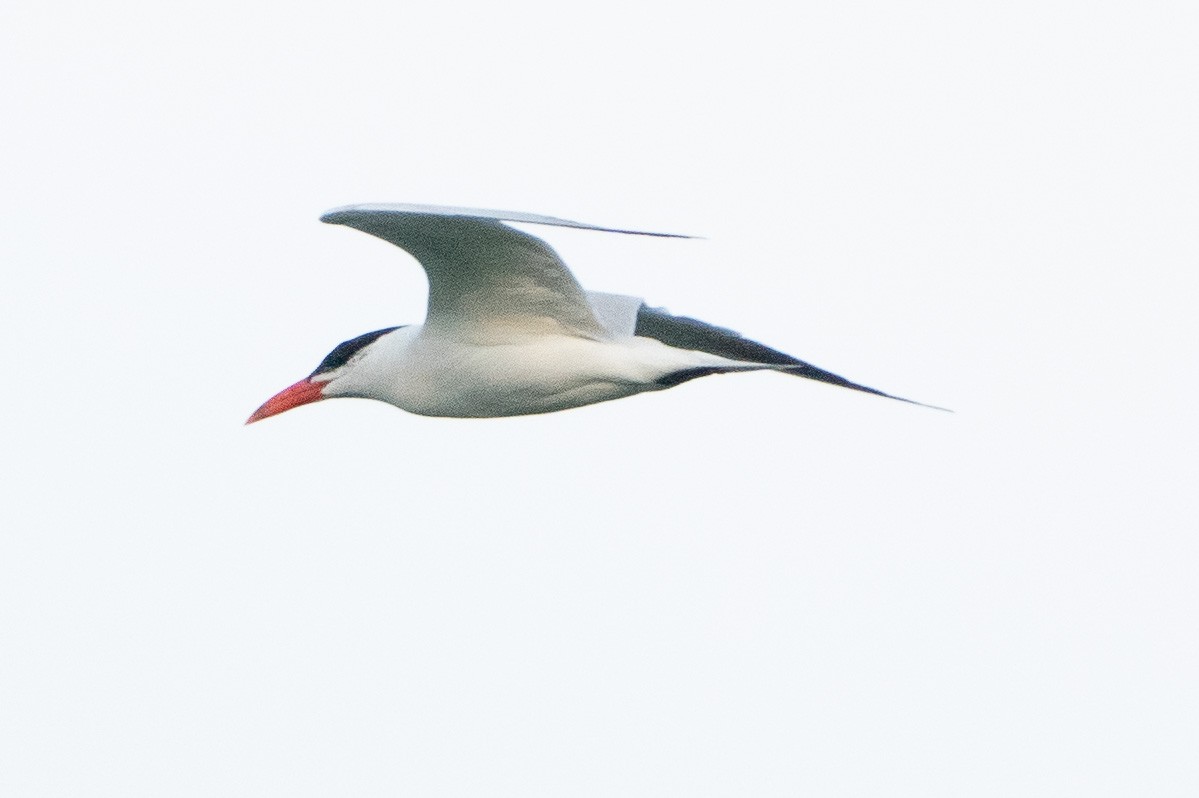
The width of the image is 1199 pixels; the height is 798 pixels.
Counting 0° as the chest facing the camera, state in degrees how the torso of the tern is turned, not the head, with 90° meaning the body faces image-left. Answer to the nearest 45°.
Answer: approximately 90°
